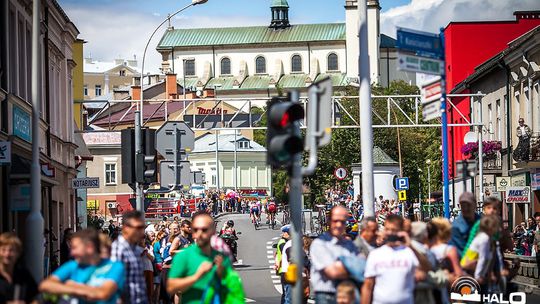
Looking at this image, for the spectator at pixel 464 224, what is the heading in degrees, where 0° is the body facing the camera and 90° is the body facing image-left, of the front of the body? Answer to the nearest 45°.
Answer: approximately 45°

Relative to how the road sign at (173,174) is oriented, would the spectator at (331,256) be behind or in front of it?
behind

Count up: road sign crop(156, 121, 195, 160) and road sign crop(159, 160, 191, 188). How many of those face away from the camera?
2

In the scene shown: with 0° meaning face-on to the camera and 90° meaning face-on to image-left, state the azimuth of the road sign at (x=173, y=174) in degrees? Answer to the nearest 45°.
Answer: approximately 180°

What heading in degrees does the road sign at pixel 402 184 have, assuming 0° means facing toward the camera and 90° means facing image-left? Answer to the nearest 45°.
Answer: approximately 0°

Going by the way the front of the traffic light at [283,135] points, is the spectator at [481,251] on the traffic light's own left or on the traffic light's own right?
on the traffic light's own left
